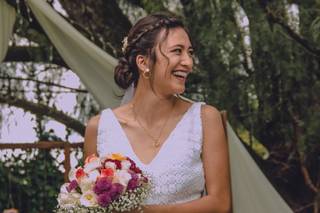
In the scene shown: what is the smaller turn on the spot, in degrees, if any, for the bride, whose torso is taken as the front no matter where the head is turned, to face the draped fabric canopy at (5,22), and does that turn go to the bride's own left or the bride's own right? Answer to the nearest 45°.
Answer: approximately 135° to the bride's own right

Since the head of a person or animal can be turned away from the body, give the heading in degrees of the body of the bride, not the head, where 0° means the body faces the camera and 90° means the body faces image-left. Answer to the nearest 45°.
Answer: approximately 0°
